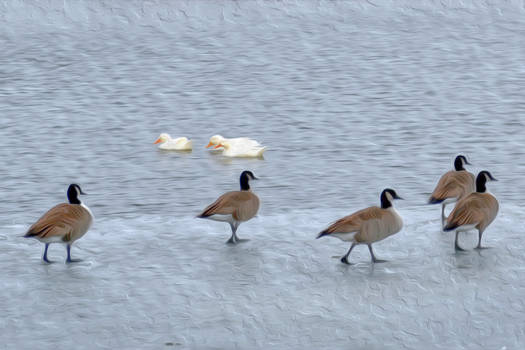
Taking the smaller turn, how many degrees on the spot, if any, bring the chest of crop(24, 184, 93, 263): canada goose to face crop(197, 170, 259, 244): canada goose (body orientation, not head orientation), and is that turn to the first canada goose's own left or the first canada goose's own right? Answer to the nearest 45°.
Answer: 0° — it already faces it

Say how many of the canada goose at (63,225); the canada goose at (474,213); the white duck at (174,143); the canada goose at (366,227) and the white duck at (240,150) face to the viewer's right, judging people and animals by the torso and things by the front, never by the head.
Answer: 3

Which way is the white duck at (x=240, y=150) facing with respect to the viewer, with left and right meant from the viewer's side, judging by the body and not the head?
facing to the left of the viewer

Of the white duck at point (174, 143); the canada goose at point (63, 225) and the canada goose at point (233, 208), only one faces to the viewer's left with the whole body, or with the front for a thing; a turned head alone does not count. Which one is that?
the white duck

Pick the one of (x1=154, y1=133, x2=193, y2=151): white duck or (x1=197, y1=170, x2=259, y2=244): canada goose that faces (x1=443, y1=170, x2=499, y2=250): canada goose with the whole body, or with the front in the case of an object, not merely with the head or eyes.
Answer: (x1=197, y1=170, x2=259, y2=244): canada goose

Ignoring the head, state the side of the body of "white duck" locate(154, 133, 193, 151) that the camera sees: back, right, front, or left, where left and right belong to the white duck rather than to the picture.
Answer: left

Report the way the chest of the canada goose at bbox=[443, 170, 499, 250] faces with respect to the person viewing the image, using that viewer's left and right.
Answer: facing to the right of the viewer

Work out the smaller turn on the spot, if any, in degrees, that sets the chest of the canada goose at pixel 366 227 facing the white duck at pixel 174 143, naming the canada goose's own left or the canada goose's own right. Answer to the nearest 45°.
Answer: approximately 135° to the canada goose's own left

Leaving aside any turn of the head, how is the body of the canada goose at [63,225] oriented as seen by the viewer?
to the viewer's right

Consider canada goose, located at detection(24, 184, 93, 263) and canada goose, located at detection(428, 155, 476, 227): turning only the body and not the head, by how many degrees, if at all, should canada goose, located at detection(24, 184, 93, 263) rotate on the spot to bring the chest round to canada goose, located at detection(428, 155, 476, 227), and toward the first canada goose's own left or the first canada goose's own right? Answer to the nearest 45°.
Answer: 0° — it already faces it

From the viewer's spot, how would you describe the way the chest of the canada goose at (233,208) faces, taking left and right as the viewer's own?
facing to the right of the viewer

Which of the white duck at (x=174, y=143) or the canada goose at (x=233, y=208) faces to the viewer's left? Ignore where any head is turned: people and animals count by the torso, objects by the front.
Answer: the white duck

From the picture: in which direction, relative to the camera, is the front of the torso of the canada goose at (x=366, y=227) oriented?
to the viewer's right

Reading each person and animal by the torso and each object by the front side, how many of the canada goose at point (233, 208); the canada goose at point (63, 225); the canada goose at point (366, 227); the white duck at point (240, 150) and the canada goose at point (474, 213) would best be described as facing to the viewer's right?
4

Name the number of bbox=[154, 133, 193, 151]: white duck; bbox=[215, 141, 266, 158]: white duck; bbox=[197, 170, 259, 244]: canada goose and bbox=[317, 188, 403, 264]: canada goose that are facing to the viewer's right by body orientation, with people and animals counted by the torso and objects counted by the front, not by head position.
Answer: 2

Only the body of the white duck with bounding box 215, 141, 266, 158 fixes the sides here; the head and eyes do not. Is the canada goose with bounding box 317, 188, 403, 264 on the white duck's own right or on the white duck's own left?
on the white duck's own left
